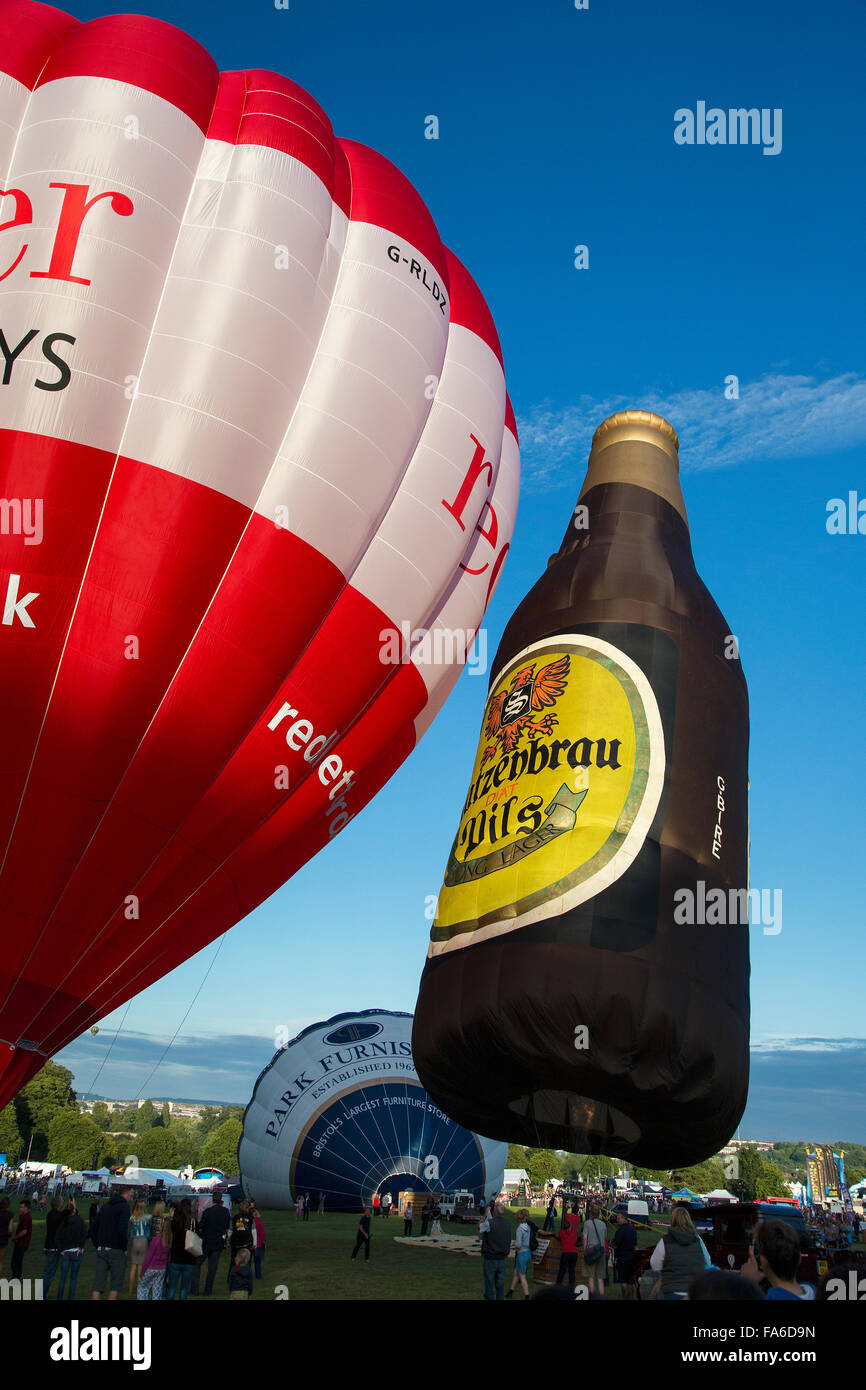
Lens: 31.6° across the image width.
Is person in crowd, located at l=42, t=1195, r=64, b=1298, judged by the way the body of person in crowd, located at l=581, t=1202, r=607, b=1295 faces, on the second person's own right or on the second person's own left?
on the second person's own left

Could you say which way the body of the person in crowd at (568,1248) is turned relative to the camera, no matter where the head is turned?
away from the camera

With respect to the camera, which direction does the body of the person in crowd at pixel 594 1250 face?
away from the camera

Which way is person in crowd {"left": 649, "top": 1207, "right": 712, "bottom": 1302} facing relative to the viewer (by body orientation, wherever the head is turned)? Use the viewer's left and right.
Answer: facing away from the viewer

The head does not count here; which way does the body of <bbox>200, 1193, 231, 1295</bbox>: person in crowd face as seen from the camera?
away from the camera

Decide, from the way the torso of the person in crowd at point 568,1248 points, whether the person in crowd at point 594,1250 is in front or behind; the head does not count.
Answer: behind
